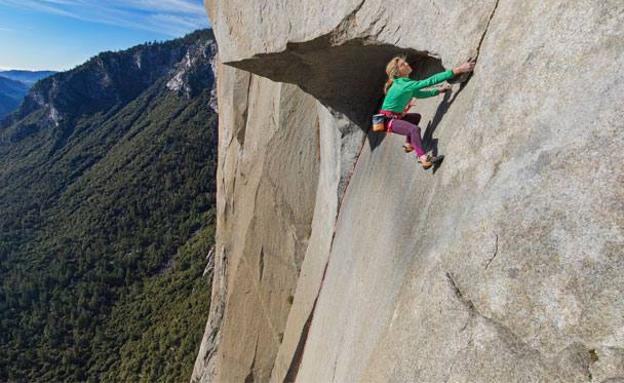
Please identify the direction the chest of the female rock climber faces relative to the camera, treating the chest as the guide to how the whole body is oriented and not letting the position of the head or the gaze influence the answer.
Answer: to the viewer's right
